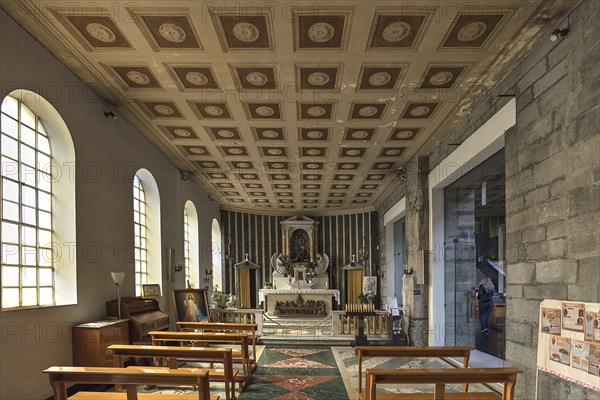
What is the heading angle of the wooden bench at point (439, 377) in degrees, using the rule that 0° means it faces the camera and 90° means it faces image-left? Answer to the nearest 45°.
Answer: approximately 180°

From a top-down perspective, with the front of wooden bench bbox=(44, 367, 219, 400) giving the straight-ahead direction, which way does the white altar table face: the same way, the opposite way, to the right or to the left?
the opposite way

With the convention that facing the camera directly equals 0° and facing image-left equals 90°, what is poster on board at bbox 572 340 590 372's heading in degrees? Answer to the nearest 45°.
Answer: approximately 45°

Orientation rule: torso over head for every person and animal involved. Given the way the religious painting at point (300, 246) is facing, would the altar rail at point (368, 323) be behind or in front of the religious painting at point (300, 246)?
in front

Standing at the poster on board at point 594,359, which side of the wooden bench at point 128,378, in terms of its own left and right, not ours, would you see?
right

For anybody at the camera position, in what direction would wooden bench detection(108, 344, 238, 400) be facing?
facing away from the viewer

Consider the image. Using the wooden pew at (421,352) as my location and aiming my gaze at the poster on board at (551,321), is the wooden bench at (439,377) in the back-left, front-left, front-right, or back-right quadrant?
front-right

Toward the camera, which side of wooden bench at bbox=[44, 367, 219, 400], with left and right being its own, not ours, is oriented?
back

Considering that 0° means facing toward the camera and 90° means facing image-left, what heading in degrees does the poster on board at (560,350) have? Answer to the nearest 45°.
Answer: approximately 45°

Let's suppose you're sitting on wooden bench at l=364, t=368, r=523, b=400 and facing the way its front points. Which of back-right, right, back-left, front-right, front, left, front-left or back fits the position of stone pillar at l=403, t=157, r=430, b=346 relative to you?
front

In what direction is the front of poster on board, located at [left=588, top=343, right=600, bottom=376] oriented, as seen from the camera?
facing the viewer and to the left of the viewer

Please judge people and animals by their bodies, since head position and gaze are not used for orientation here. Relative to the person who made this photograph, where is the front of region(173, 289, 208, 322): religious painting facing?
facing the viewer

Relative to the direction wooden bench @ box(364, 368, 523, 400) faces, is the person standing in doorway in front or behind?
in front

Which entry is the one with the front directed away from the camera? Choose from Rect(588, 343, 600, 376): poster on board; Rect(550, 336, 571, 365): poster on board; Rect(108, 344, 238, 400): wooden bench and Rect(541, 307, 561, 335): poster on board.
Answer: the wooden bench

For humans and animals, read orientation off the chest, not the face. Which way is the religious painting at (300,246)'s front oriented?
toward the camera

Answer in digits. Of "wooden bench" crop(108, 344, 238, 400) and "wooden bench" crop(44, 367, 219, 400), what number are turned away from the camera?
2

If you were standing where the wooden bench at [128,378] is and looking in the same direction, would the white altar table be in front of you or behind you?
in front
